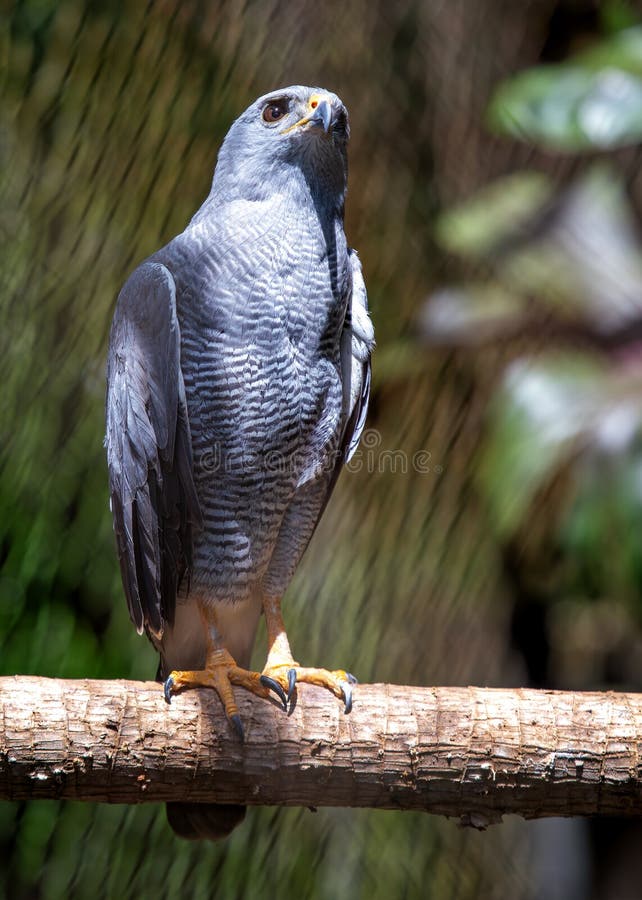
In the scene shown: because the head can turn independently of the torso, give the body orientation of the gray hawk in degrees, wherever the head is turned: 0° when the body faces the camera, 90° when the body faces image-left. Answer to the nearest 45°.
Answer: approximately 315°
